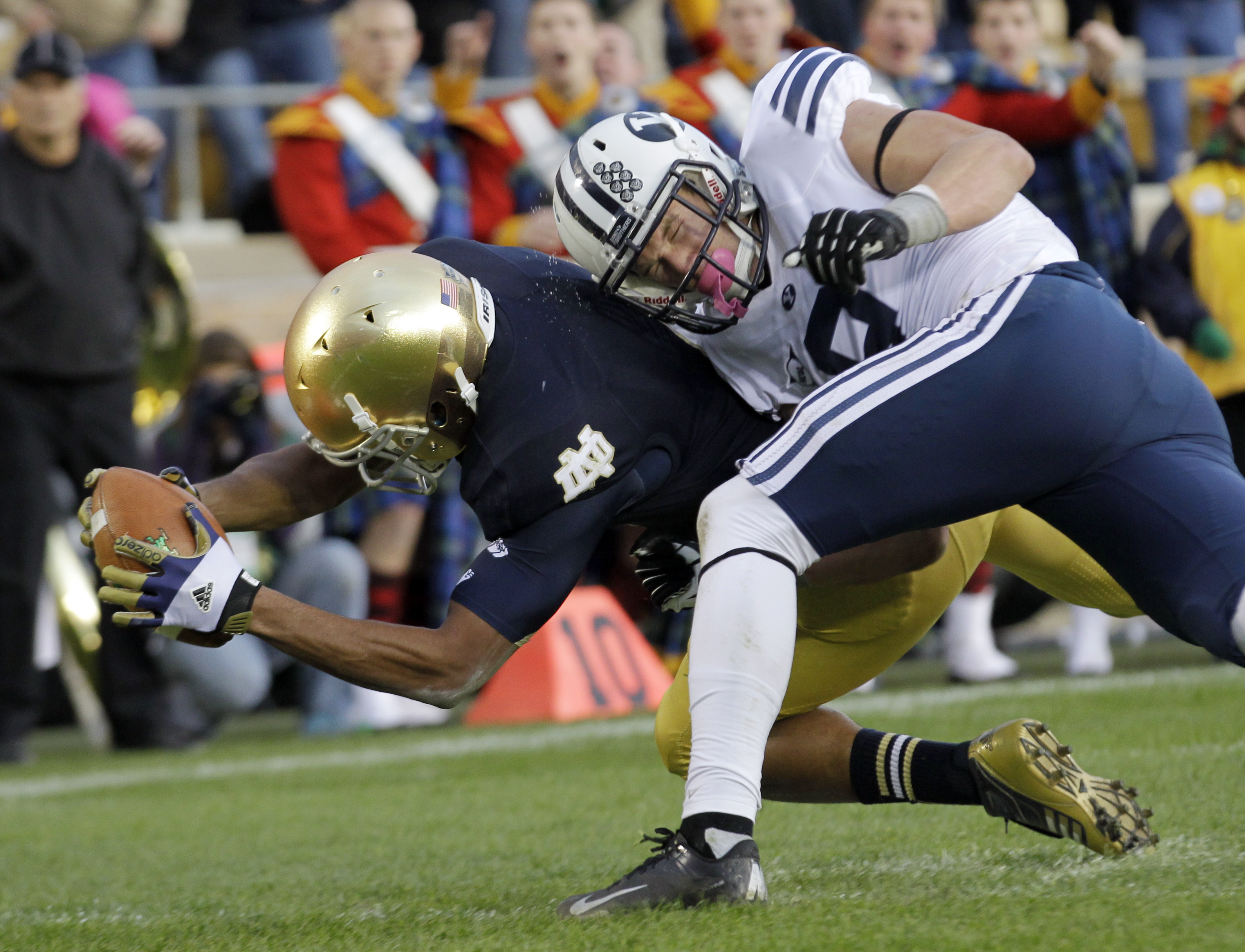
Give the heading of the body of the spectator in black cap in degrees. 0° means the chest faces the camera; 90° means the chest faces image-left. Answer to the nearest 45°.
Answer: approximately 0°

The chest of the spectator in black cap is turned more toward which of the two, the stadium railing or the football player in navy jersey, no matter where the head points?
the football player in navy jersey

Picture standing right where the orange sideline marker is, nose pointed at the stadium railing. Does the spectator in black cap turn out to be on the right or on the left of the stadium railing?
left

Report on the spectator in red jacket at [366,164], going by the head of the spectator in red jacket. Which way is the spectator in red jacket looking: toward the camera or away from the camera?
toward the camera

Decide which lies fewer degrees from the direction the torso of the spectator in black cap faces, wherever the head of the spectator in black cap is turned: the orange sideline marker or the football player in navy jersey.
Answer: the football player in navy jersey

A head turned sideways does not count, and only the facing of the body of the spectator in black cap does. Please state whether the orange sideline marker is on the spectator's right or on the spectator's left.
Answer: on the spectator's left

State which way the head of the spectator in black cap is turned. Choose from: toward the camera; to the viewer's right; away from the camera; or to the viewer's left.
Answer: toward the camera

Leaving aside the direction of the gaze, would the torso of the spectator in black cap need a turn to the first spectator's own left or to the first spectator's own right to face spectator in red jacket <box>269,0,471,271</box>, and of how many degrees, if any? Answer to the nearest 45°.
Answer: approximately 90° to the first spectator's own left

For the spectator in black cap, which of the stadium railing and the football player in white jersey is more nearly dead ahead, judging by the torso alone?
the football player in white jersey
